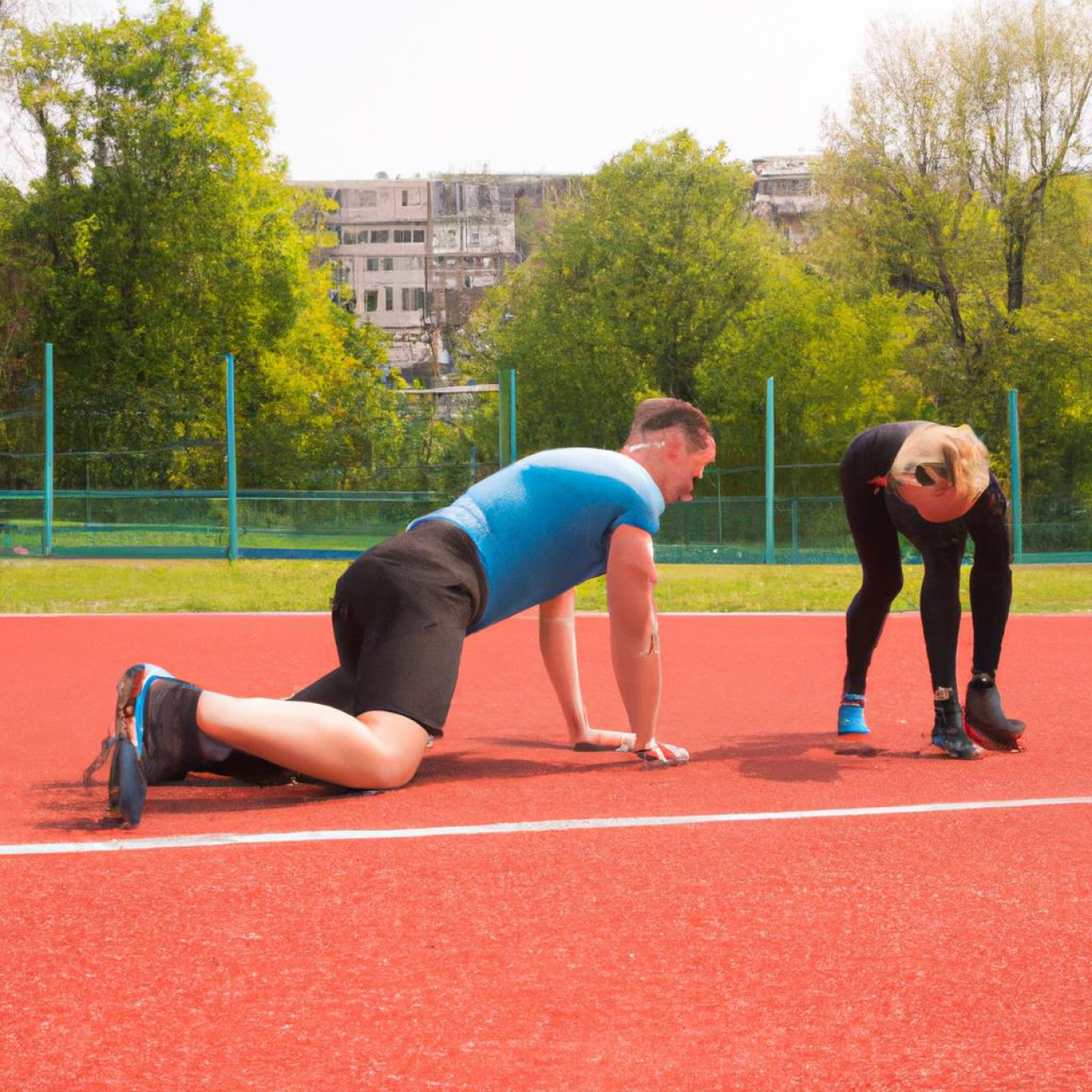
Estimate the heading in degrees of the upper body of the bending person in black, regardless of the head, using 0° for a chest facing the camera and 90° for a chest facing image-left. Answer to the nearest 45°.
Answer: approximately 315°

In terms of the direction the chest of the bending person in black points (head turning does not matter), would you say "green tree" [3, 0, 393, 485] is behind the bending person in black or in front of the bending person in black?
behind

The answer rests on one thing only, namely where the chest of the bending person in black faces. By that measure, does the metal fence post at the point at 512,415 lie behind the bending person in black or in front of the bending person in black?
behind

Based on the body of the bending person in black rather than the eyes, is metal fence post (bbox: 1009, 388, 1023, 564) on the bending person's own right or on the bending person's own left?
on the bending person's own left

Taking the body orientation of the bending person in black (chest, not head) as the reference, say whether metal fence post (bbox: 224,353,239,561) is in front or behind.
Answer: behind

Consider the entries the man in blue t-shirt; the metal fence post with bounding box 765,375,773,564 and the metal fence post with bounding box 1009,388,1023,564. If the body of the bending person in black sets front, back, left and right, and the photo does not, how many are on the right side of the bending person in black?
1

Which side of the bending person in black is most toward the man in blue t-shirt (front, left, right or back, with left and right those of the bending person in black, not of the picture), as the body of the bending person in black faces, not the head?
right

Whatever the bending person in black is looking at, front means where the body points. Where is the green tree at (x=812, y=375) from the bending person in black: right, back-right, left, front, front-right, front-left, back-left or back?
back-left

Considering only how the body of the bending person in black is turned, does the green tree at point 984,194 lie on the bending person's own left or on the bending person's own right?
on the bending person's own left
